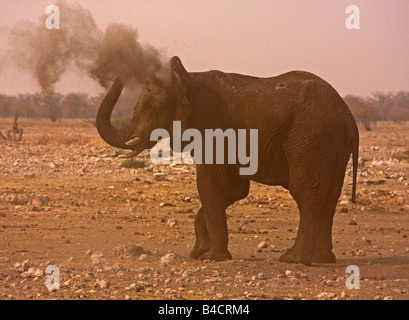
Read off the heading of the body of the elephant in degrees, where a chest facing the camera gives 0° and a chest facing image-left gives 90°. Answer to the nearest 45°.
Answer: approximately 90°

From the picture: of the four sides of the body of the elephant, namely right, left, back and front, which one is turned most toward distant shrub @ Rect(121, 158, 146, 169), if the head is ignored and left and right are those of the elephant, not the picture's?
right

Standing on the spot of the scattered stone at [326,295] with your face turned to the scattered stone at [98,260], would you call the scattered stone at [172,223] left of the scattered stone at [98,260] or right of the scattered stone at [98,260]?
right

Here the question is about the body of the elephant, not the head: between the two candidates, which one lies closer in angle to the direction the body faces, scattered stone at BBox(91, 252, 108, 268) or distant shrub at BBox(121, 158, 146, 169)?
the scattered stone

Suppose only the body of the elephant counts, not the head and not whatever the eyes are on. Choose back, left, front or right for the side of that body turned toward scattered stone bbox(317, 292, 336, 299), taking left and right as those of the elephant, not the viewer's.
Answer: left

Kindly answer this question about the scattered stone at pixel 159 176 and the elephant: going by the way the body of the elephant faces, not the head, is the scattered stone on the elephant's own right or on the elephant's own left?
on the elephant's own right

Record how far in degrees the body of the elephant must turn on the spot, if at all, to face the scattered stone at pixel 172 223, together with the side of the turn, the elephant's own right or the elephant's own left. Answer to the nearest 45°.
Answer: approximately 45° to the elephant's own right
